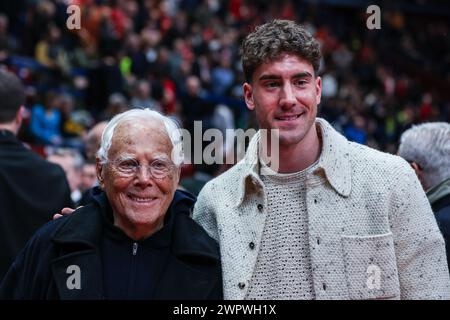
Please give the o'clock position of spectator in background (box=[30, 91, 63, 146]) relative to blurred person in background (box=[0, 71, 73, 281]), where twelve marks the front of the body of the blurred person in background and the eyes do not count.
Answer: The spectator in background is roughly at 12 o'clock from the blurred person in background.

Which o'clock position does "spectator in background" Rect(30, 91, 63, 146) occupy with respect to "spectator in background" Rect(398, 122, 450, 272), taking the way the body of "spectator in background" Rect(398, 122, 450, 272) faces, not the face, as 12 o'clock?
"spectator in background" Rect(30, 91, 63, 146) is roughly at 12 o'clock from "spectator in background" Rect(398, 122, 450, 272).

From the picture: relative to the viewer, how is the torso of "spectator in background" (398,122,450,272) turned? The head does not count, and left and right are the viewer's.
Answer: facing away from the viewer and to the left of the viewer

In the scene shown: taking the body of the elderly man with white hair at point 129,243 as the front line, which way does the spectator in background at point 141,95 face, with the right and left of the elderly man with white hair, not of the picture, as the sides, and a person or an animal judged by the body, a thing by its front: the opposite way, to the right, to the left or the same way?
the same way

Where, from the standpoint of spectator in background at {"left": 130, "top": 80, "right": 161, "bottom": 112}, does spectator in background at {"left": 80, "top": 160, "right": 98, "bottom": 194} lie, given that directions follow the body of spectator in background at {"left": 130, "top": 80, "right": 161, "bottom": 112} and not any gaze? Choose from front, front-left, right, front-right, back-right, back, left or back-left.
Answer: front

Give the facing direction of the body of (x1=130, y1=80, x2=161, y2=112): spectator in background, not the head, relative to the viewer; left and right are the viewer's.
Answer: facing the viewer

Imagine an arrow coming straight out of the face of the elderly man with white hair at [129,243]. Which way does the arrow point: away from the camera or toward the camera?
toward the camera

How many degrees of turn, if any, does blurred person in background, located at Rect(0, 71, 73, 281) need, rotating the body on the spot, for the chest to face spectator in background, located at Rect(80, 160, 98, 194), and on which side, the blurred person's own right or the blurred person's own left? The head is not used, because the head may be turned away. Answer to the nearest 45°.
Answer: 0° — they already face them

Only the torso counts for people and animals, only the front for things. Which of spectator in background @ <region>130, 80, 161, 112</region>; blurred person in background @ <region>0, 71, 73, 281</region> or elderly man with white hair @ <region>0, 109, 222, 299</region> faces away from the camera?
the blurred person in background

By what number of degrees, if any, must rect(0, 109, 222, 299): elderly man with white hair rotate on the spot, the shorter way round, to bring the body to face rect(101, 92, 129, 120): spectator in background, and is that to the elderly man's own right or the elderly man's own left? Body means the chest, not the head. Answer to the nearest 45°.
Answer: approximately 180°

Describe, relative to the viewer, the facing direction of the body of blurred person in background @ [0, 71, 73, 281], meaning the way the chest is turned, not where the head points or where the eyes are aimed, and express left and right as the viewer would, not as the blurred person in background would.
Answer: facing away from the viewer

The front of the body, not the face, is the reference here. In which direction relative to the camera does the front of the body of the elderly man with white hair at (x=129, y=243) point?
toward the camera

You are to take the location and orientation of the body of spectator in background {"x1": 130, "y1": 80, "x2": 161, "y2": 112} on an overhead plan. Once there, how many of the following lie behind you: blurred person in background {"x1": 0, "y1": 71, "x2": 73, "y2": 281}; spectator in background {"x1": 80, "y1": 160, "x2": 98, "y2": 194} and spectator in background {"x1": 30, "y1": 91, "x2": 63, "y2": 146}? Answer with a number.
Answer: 0

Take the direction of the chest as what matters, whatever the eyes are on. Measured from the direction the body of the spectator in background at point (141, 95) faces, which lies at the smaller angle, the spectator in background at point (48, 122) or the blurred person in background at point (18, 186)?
the blurred person in background

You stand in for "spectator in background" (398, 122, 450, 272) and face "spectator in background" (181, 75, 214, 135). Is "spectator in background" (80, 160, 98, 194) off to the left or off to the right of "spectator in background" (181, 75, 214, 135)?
left

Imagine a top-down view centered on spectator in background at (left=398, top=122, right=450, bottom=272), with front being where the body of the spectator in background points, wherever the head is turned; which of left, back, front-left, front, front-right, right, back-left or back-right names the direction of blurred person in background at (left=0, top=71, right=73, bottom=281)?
front-left
